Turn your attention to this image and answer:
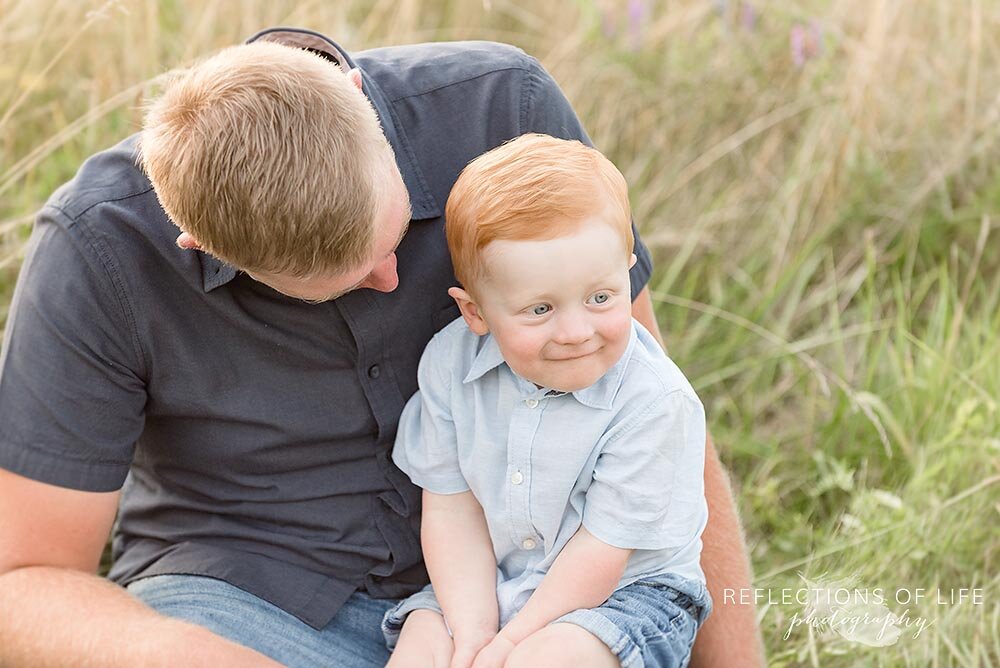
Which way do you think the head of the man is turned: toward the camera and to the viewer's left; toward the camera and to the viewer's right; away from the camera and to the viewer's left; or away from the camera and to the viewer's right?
toward the camera and to the viewer's right

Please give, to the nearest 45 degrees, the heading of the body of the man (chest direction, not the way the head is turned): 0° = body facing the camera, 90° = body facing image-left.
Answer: approximately 315°
